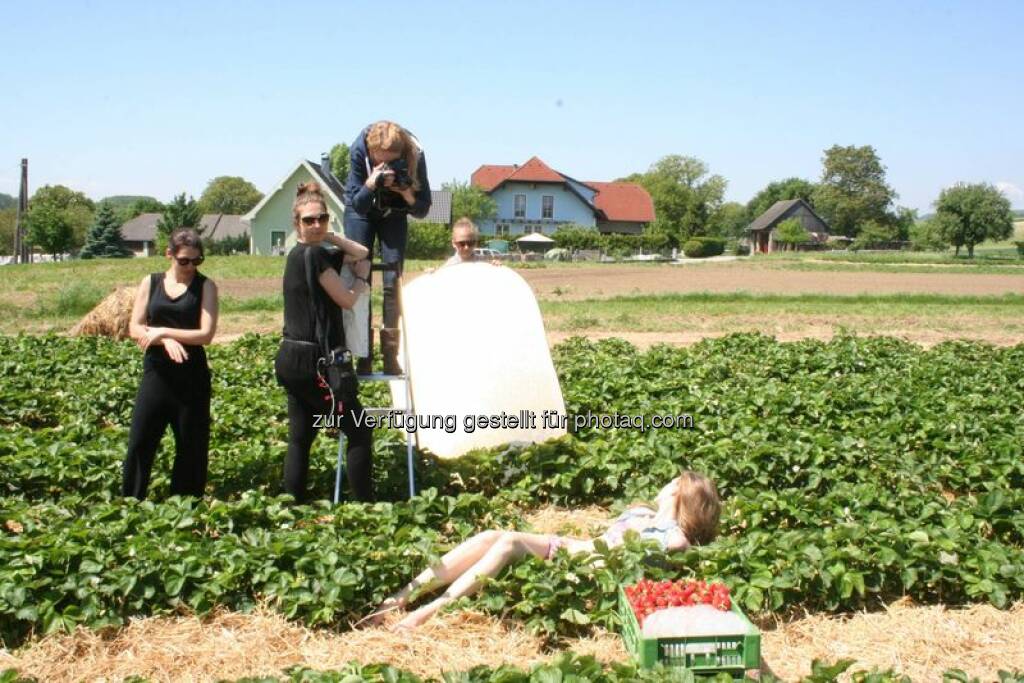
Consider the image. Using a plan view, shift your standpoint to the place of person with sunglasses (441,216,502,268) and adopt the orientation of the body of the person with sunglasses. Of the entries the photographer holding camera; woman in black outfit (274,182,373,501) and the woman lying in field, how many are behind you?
0

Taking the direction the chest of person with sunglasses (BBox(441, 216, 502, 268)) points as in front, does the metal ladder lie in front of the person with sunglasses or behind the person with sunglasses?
in front

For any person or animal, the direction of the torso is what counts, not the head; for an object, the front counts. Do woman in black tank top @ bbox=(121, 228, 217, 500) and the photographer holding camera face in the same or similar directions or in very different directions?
same or similar directions

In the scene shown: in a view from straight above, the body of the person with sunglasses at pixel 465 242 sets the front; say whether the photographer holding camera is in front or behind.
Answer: in front

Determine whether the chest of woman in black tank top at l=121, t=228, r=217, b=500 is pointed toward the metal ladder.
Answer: no

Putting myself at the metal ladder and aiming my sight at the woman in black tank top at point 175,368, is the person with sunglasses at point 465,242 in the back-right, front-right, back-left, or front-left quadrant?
back-right

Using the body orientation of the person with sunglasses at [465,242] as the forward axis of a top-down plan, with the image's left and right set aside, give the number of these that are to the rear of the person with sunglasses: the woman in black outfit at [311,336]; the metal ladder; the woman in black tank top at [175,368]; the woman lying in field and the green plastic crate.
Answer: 0

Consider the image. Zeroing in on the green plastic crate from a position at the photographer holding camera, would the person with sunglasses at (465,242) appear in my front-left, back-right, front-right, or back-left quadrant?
back-left

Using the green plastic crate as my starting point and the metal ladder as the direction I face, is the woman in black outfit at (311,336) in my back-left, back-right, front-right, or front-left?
front-left

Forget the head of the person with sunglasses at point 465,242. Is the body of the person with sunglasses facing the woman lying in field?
yes

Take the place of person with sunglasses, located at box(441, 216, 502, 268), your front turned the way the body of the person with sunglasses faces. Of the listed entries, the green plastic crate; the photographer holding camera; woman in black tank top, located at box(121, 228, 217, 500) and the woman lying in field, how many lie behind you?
0

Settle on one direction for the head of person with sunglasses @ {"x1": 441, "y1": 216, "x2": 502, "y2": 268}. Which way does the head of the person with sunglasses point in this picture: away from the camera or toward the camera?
toward the camera

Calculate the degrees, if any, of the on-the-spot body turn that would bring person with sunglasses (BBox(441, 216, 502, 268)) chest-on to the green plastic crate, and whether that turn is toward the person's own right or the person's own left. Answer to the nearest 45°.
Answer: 0° — they already face it

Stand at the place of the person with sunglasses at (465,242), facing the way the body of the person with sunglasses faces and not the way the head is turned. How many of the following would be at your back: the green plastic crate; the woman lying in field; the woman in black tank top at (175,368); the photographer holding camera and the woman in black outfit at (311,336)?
0

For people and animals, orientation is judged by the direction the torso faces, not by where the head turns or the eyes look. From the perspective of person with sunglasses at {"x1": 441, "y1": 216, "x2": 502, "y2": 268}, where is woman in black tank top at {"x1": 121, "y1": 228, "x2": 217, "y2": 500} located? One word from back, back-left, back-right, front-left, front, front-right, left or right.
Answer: front-right

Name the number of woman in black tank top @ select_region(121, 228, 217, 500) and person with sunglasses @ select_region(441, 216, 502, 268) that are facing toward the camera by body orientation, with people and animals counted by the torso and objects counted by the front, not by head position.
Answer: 2

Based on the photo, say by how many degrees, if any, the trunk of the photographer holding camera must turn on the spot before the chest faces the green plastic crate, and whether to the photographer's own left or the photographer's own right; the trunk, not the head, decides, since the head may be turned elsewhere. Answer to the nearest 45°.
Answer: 0° — they already face it

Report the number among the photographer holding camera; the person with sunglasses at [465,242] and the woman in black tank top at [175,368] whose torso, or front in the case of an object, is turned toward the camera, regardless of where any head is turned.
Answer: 3

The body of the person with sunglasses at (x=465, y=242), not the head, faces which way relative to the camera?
toward the camera

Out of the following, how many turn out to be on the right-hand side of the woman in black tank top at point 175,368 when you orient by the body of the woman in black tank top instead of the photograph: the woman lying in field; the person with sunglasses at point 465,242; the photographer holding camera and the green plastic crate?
0

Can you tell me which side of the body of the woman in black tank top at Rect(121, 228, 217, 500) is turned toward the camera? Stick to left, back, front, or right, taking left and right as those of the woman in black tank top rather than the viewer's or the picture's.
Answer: front

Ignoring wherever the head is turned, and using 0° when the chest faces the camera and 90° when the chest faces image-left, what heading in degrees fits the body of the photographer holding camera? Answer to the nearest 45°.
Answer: approximately 0°
